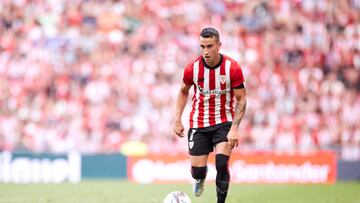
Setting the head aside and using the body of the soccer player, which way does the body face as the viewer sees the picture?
toward the camera
